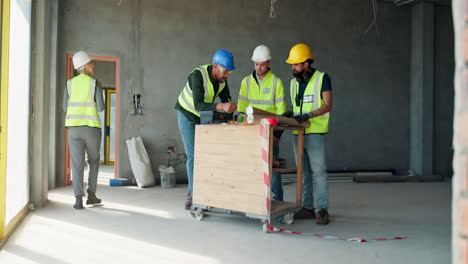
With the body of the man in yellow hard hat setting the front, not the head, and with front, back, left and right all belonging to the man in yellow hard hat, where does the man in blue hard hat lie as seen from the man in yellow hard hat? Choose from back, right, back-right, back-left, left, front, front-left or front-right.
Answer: front-right

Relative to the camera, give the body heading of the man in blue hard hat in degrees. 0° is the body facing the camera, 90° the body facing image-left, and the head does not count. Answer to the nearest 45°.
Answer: approximately 315°

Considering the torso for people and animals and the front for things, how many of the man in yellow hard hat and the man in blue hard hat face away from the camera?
0

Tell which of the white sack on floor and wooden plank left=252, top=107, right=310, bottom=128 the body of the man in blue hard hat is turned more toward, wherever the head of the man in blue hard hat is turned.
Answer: the wooden plank

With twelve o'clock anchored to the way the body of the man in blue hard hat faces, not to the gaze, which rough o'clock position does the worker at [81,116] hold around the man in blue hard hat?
The worker is roughly at 5 o'clock from the man in blue hard hat.

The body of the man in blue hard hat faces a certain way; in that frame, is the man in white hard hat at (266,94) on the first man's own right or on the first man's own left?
on the first man's own left

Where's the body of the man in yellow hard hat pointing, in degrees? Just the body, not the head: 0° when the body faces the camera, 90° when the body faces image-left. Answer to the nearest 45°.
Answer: approximately 45°

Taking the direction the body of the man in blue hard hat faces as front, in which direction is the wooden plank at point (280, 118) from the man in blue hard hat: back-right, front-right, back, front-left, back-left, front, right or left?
front

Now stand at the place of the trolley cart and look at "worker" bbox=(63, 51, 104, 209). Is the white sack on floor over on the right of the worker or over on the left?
right
